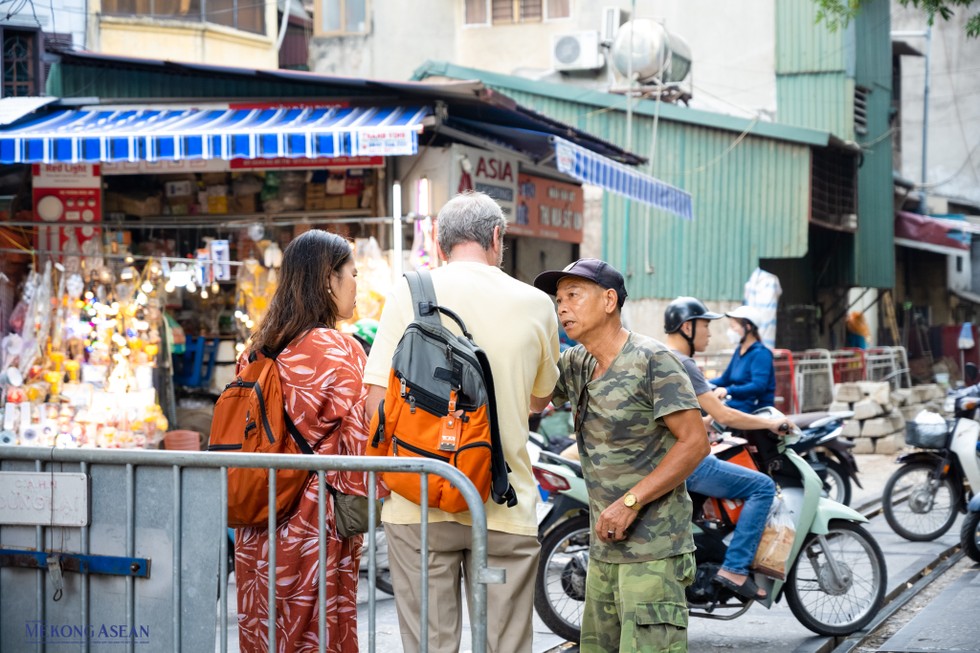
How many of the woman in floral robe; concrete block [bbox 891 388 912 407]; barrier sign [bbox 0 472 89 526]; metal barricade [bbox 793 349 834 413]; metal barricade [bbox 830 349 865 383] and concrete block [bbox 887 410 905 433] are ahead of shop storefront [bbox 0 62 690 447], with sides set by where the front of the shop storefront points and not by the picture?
2

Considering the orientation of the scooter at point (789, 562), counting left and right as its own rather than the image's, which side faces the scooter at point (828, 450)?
left

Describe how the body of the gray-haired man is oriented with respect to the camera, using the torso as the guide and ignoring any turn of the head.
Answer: away from the camera

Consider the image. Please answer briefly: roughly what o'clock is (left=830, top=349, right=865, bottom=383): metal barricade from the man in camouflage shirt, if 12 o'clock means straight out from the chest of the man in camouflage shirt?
The metal barricade is roughly at 5 o'clock from the man in camouflage shirt.

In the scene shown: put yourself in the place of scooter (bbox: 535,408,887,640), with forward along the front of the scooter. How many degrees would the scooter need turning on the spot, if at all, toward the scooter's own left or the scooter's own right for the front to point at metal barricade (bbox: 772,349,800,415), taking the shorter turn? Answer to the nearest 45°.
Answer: approximately 90° to the scooter's own left

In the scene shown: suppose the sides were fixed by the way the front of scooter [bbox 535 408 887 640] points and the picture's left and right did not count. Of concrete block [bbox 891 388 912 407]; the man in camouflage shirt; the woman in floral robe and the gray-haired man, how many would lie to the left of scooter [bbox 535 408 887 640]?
1

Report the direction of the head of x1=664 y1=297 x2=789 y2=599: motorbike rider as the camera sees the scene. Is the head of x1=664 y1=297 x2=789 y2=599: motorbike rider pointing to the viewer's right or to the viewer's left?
to the viewer's right

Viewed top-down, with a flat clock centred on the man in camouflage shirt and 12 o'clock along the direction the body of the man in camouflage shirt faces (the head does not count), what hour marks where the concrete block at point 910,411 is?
The concrete block is roughly at 5 o'clock from the man in camouflage shirt.

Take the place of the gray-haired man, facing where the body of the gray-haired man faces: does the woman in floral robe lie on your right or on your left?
on your left

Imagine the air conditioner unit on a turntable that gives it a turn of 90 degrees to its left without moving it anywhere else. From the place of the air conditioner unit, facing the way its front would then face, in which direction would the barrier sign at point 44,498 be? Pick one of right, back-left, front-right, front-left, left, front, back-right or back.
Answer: right

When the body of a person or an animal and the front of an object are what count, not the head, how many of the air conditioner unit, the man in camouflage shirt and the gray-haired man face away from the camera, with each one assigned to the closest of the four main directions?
1

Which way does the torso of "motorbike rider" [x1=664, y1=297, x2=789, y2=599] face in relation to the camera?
to the viewer's right
